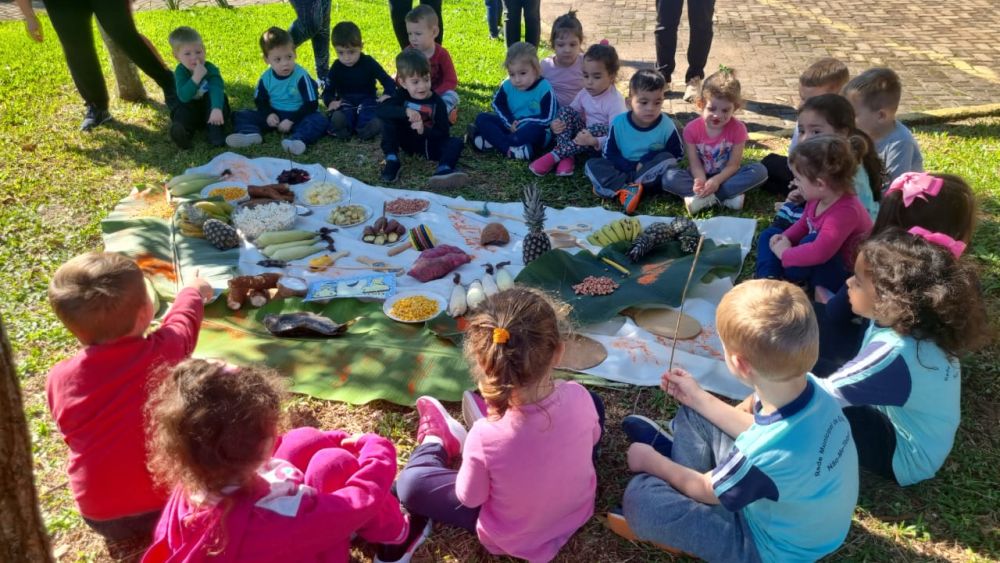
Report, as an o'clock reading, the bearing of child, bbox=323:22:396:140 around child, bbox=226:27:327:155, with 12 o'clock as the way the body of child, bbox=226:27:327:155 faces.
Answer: child, bbox=323:22:396:140 is roughly at 9 o'clock from child, bbox=226:27:327:155.

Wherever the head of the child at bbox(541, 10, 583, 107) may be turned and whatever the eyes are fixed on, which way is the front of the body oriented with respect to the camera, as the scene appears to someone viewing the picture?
toward the camera

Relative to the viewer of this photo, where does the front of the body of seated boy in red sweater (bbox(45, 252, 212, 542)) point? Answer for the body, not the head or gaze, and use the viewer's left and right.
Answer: facing away from the viewer and to the right of the viewer

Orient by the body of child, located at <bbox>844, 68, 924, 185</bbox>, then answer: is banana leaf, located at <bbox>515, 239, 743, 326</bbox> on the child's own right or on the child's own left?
on the child's own left

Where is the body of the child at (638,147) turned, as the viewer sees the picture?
toward the camera

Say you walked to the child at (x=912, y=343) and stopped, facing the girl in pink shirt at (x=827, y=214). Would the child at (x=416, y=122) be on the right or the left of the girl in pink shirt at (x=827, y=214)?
left

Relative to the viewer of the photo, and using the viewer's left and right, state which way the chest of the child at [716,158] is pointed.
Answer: facing the viewer

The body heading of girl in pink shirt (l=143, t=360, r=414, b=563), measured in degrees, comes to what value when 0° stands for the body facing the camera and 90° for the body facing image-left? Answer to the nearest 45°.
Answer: approximately 225°

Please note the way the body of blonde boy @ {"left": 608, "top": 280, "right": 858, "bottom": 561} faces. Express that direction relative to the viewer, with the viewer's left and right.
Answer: facing away from the viewer and to the left of the viewer

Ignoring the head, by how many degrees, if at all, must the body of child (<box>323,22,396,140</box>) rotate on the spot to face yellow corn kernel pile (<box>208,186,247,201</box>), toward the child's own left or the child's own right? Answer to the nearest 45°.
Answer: approximately 45° to the child's own right

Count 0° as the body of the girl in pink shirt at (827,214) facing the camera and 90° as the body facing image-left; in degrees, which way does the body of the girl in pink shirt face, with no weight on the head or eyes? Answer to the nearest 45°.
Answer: approximately 90°

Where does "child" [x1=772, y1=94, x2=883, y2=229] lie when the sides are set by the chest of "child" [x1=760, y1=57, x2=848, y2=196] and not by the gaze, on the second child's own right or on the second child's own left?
on the second child's own left

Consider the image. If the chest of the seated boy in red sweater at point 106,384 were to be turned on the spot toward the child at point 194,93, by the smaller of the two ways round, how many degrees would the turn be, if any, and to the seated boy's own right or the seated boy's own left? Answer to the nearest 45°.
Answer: approximately 45° to the seated boy's own left

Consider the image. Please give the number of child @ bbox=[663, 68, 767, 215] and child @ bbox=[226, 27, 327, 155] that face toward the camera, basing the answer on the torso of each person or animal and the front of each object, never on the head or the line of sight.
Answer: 2

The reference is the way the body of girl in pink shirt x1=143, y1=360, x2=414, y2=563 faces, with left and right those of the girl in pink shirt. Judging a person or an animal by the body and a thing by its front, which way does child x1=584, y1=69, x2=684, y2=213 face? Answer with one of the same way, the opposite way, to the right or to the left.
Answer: the opposite way

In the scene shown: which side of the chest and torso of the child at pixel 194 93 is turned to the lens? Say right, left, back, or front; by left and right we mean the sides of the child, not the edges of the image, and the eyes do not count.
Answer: front

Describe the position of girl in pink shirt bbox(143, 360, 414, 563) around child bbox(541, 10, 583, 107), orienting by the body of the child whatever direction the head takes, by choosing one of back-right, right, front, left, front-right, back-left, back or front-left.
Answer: front

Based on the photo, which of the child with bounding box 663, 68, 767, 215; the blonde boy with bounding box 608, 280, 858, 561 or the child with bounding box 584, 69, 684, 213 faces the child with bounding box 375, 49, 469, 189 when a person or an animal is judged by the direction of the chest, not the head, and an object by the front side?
the blonde boy

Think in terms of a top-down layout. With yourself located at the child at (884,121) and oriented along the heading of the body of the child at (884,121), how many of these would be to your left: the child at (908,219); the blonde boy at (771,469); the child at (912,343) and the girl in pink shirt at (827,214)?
4

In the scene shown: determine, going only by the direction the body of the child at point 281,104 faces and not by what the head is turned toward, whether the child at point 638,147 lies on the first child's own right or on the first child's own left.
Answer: on the first child's own left

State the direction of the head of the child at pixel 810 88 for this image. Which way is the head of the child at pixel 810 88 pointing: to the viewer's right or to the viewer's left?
to the viewer's left
